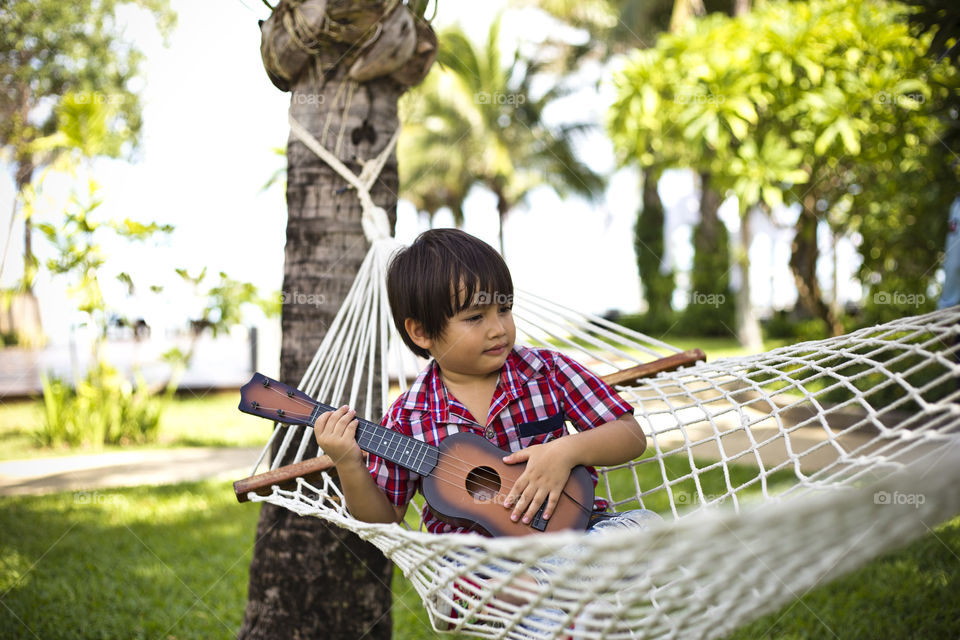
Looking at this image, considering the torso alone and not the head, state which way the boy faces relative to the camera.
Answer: toward the camera

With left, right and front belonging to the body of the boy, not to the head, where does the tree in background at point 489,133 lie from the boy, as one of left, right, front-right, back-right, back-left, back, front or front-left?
back

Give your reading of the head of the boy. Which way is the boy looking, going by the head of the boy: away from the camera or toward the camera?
toward the camera

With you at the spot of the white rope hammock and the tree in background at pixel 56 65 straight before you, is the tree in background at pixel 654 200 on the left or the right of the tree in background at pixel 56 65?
right

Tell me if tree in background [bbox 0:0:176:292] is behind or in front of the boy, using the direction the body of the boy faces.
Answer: behind

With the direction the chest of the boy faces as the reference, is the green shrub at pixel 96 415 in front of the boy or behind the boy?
behind

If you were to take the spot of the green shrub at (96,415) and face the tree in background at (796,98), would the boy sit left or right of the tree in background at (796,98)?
right

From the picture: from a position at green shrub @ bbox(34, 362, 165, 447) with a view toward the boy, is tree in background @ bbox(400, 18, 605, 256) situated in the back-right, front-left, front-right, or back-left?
back-left

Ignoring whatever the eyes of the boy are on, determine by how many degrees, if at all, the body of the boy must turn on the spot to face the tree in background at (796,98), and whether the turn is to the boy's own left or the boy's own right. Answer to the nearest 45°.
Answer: approximately 135° to the boy's own left

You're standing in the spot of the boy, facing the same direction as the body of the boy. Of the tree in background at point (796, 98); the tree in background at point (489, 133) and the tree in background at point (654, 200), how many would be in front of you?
0
